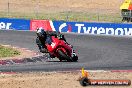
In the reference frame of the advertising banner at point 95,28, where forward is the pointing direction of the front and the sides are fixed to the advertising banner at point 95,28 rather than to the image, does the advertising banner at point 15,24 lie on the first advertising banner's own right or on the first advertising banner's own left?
on the first advertising banner's own right

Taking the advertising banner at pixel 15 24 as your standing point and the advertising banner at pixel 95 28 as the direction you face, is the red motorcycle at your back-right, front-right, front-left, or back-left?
front-right

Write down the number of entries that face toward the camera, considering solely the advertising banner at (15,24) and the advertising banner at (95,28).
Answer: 2

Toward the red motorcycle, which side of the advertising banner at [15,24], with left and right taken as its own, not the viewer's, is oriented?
front

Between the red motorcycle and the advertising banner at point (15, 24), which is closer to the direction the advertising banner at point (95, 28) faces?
the red motorcycle

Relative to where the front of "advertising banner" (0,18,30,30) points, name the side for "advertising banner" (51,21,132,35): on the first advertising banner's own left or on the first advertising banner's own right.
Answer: on the first advertising banner's own left

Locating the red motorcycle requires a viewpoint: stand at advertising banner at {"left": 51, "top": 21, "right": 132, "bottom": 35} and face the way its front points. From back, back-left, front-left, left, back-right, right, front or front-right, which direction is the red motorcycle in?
front

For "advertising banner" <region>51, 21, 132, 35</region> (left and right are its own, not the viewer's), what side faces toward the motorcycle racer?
front

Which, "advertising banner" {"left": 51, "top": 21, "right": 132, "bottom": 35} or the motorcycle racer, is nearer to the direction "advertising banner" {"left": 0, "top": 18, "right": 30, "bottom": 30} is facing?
the motorcycle racer

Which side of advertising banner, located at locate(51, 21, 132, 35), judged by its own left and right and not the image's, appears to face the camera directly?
front
